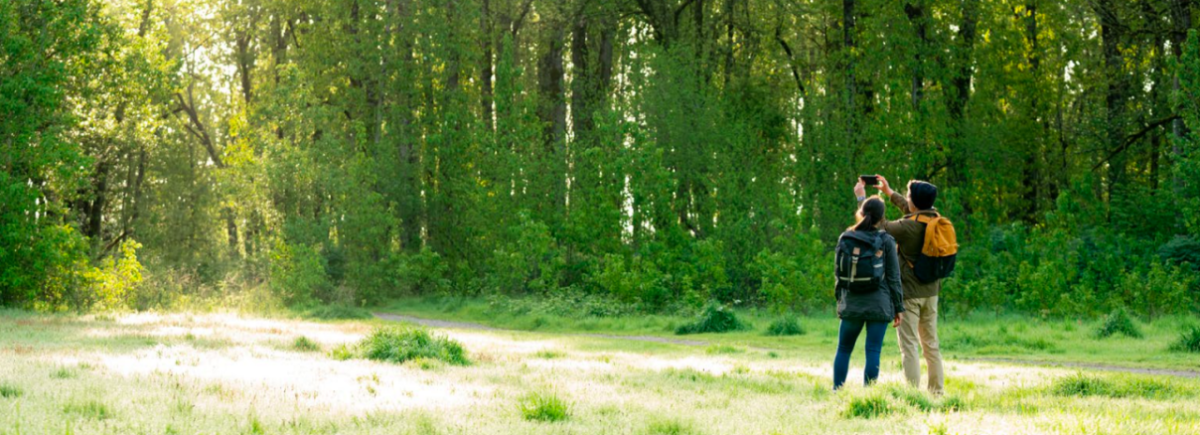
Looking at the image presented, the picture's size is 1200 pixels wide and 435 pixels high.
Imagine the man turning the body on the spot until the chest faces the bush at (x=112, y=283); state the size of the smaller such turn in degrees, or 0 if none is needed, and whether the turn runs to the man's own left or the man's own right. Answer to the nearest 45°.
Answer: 0° — they already face it

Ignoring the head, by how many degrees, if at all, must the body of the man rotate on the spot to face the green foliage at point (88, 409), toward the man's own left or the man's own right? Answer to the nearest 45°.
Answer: approximately 90° to the man's own left

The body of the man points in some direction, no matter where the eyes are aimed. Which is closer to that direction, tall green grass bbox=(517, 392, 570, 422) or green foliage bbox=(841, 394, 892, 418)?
the tall green grass

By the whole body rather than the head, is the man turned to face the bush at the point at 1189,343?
no

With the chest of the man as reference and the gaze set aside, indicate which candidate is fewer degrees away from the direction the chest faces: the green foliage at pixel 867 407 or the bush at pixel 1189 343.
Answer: the bush

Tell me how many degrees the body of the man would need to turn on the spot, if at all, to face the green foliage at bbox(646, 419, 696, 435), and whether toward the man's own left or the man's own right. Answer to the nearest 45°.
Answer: approximately 90° to the man's own left

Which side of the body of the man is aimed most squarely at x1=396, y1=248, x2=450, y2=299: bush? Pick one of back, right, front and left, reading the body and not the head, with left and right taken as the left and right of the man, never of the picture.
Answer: front

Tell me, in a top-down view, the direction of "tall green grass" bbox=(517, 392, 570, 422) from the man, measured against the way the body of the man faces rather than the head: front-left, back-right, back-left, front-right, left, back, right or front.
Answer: left

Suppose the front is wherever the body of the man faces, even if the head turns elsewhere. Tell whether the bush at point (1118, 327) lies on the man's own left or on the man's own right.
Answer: on the man's own right

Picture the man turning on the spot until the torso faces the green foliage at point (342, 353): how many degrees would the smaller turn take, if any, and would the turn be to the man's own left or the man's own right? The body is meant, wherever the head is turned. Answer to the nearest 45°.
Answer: approximately 45° to the man's own left

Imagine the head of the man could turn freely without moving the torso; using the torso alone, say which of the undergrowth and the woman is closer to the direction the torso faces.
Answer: the undergrowth

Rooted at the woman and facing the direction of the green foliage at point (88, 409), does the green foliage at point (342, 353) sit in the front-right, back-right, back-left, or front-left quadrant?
front-right

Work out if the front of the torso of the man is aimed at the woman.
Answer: no

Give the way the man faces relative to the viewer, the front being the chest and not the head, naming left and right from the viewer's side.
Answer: facing away from the viewer and to the left of the viewer

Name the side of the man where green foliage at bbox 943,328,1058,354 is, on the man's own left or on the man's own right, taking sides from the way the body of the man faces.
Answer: on the man's own right

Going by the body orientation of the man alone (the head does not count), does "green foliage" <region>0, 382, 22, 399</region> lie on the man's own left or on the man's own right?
on the man's own left
